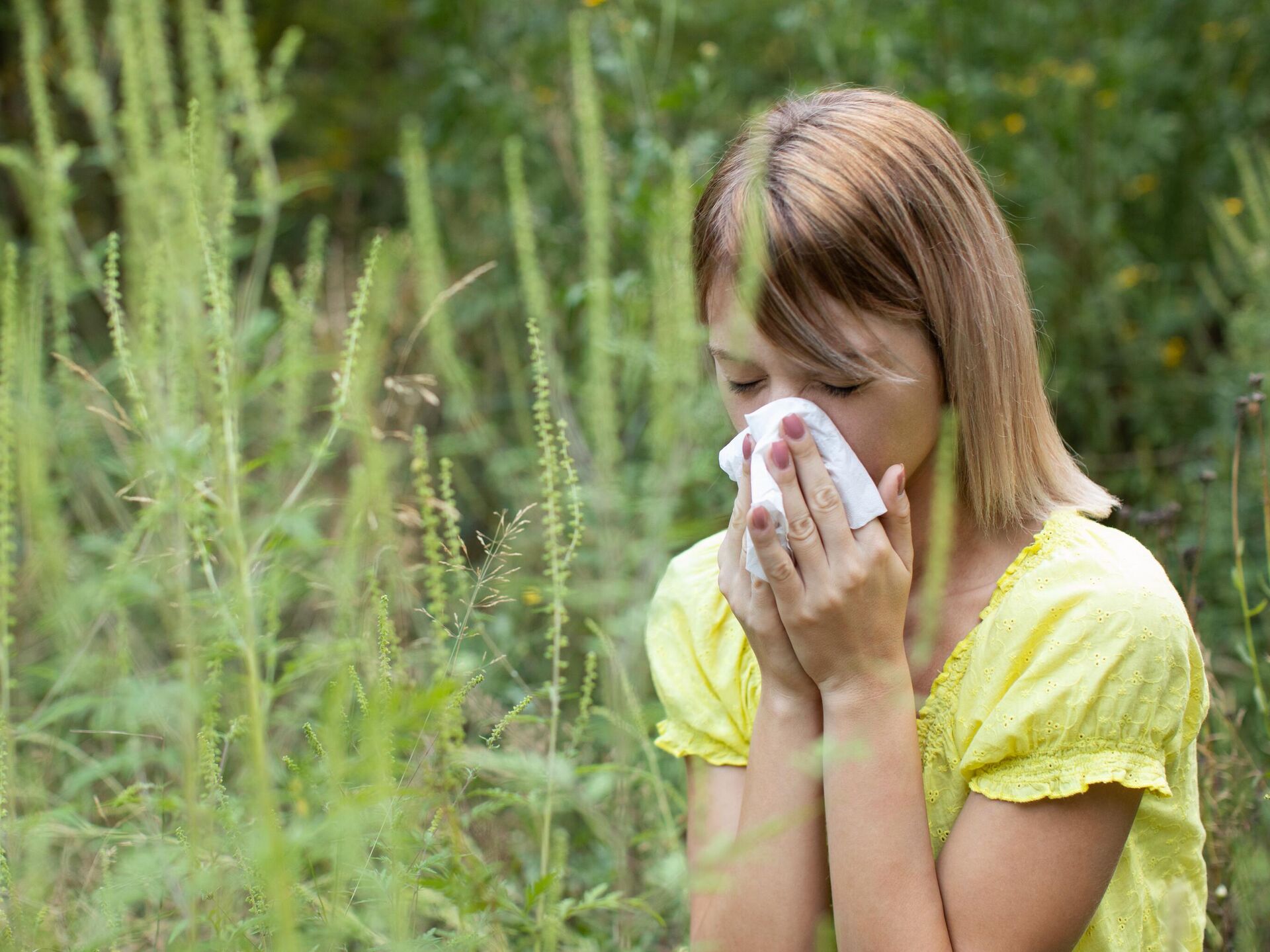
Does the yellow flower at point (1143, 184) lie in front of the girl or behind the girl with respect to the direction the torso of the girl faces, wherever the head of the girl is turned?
behind

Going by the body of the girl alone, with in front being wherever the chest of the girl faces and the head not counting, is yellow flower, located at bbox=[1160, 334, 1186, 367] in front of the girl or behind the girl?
behind

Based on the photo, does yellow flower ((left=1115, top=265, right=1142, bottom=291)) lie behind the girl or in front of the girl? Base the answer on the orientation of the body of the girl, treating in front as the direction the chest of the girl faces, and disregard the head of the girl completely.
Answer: behind

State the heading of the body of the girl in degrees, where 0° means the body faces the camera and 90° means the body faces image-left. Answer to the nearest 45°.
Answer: approximately 45°

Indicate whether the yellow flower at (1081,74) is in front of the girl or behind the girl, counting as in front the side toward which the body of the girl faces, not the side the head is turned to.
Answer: behind
